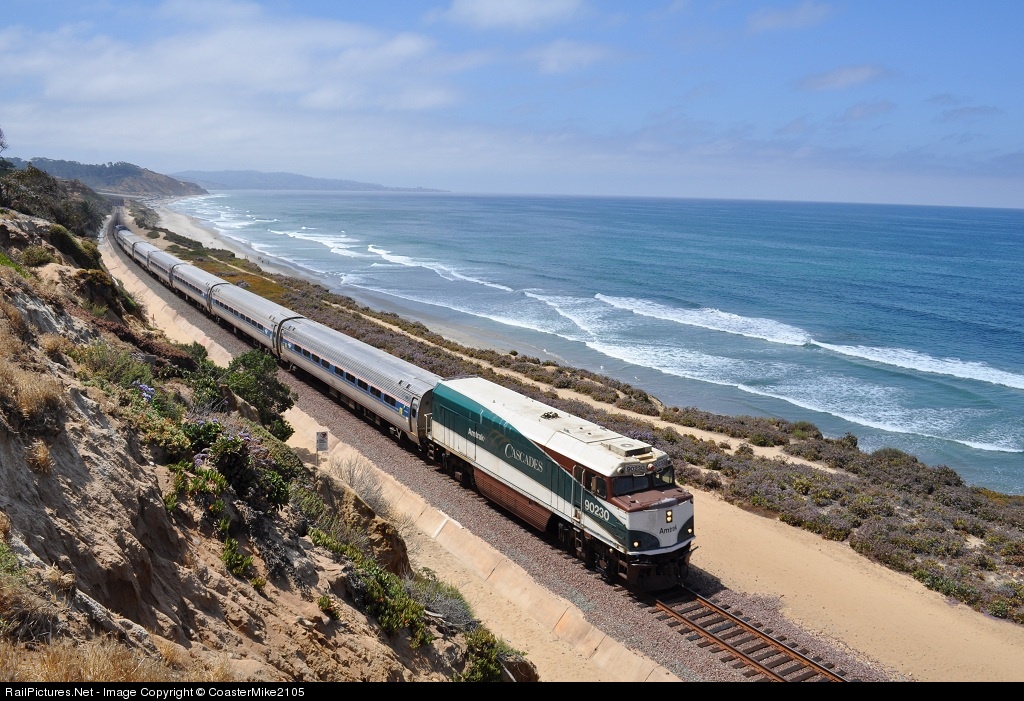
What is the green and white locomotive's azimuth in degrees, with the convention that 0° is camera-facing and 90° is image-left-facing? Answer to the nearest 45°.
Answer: approximately 315°

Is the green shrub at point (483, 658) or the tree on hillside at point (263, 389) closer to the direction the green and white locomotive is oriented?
the green shrub

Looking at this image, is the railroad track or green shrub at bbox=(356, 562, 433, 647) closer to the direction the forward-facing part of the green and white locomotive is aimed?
the railroad track

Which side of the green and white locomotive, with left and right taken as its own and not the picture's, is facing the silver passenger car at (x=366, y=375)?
back

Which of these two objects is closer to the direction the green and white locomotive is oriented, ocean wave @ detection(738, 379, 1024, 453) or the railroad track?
the railroad track

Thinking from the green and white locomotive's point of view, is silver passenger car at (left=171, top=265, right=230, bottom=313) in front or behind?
behind

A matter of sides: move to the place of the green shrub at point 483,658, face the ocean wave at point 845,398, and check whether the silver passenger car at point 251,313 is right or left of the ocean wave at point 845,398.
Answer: left

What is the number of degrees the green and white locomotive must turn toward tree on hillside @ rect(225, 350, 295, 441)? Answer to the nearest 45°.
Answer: approximately 180°

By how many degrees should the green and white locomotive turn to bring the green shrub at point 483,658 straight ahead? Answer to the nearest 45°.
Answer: approximately 45° to its right

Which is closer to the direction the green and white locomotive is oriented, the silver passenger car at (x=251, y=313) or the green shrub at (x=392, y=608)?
the green shrub

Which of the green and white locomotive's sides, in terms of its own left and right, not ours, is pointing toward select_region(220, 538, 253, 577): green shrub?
right

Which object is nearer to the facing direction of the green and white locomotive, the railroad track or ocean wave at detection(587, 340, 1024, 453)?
the railroad track
